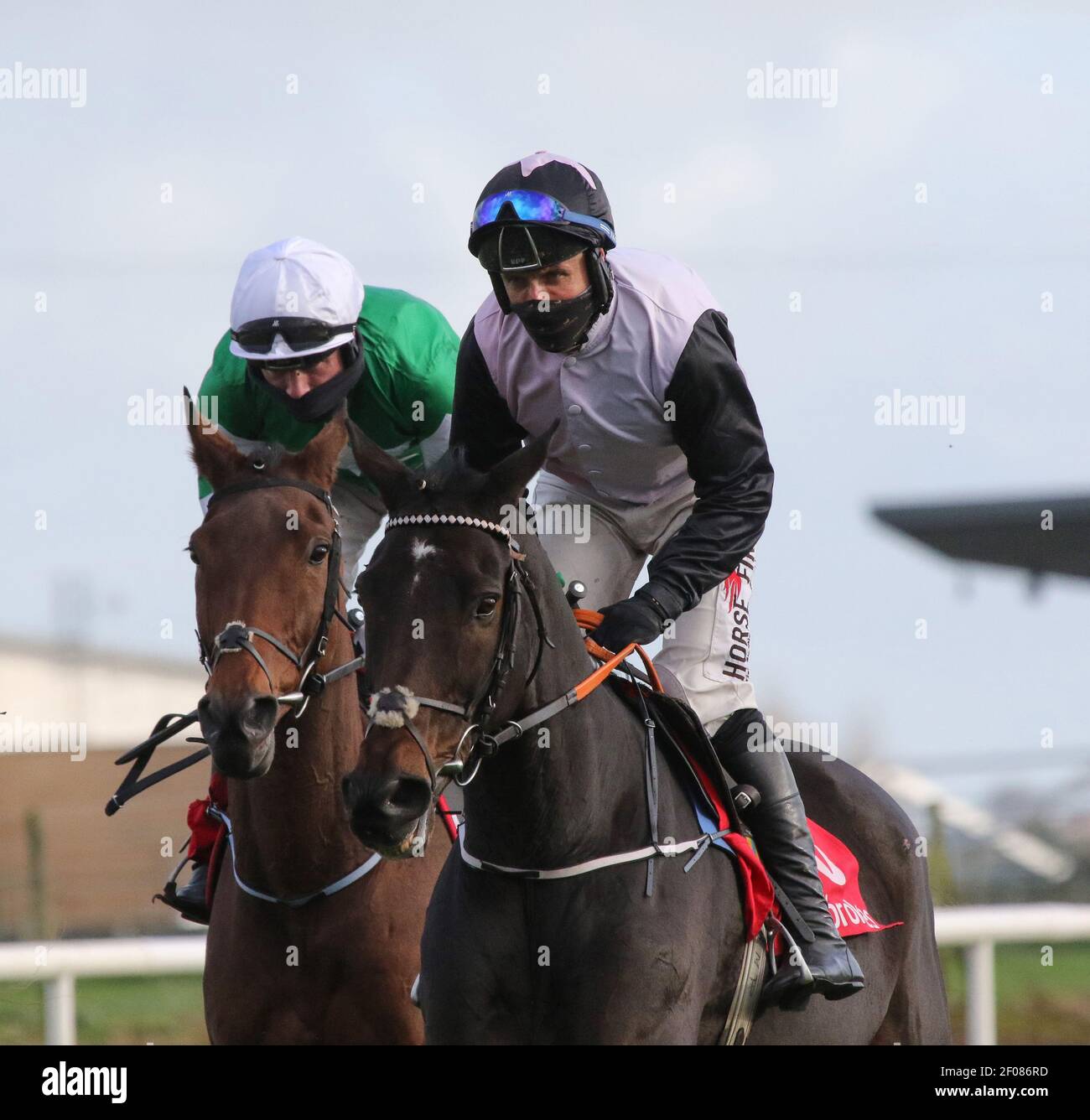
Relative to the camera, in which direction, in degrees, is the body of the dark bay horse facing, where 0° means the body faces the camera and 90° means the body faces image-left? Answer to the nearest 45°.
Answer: approximately 45°

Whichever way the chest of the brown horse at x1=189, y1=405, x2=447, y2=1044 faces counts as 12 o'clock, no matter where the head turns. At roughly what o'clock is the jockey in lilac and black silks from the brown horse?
The jockey in lilac and black silks is roughly at 10 o'clock from the brown horse.

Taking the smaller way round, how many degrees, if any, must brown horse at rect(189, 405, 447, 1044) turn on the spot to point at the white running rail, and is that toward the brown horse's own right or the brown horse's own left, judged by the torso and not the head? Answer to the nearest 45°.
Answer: approximately 180°

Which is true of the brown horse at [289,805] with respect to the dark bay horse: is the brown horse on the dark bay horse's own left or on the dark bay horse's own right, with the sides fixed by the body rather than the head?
on the dark bay horse's own right
